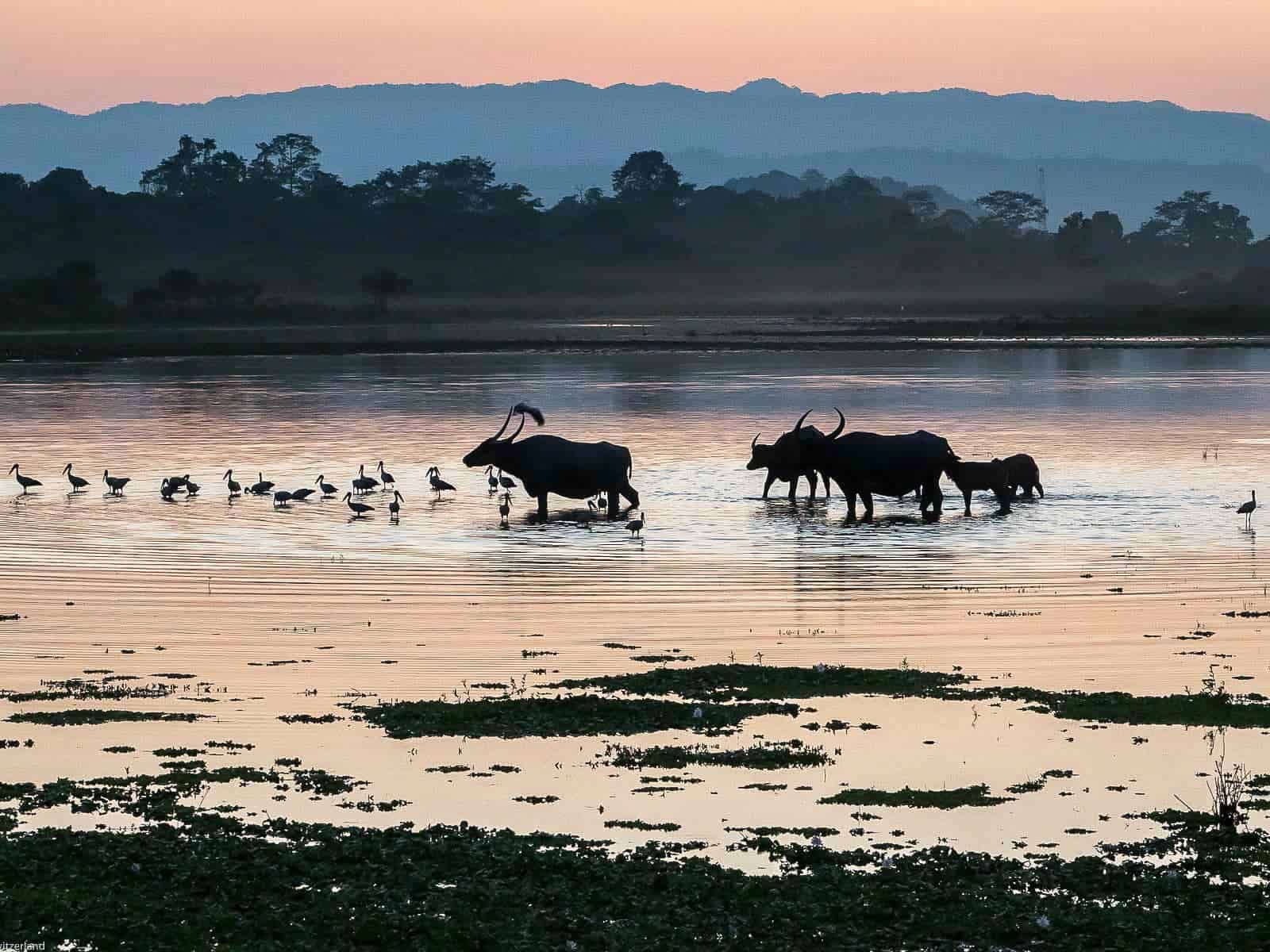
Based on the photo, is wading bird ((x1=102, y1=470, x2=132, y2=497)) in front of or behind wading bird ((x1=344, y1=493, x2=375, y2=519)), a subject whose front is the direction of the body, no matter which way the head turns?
in front

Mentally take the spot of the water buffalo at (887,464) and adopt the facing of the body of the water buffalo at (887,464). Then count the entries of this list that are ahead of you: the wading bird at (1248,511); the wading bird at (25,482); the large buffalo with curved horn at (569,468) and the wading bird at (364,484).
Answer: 3

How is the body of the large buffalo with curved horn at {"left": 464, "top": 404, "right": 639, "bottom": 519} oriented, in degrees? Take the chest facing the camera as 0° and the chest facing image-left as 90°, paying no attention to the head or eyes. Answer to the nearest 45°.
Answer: approximately 90°

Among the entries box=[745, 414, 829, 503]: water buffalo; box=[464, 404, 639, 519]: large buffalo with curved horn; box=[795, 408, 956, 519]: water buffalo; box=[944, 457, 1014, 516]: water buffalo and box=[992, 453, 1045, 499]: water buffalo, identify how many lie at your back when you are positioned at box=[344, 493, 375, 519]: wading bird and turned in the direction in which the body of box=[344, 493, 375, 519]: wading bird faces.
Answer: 5

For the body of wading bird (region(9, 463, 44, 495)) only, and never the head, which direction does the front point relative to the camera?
to the viewer's left

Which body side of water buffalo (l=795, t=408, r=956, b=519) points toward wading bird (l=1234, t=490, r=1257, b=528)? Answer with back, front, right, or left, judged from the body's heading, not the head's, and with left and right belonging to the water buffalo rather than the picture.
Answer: back

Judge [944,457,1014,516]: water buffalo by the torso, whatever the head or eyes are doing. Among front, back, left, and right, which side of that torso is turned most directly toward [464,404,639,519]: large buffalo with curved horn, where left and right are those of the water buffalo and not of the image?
front

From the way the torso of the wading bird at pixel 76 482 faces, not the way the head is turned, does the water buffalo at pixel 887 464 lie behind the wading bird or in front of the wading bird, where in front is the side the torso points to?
behind

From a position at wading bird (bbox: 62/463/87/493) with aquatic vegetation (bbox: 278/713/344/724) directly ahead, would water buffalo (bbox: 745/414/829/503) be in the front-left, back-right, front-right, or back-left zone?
front-left

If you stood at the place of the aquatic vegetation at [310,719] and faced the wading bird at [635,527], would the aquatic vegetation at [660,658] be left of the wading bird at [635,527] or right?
right

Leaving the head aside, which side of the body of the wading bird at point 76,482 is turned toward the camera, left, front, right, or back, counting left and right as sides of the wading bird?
left

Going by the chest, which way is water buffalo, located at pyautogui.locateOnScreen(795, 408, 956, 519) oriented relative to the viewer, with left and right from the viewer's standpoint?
facing to the left of the viewer

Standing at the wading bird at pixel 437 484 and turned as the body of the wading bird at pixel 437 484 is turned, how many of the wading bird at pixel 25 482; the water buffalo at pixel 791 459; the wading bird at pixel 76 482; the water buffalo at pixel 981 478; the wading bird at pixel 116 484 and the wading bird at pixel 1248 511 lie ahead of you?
3

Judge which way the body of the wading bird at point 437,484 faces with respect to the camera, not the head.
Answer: to the viewer's left

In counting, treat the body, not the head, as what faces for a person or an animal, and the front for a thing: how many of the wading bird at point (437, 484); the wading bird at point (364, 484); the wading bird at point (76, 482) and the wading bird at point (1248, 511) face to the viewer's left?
3

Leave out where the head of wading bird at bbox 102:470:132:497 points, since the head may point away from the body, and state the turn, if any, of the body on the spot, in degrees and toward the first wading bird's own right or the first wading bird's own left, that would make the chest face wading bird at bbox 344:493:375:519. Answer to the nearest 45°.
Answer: approximately 135° to the first wading bird's own left

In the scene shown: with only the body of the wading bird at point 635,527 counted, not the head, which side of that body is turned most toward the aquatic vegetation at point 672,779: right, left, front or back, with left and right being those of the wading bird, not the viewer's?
right

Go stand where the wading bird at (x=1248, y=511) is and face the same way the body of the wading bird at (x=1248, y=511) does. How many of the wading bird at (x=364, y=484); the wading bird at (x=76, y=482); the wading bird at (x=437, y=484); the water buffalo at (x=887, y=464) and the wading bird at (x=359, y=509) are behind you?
5
